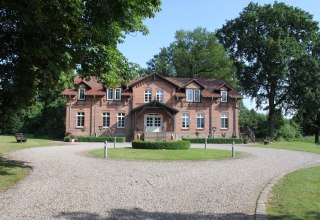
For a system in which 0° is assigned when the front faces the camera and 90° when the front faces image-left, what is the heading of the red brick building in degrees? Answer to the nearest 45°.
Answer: approximately 0°

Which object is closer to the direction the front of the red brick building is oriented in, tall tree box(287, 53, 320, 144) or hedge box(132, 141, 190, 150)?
the hedge

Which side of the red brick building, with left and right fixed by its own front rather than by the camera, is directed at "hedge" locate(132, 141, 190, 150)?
front

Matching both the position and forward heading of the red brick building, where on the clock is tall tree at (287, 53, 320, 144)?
The tall tree is roughly at 9 o'clock from the red brick building.

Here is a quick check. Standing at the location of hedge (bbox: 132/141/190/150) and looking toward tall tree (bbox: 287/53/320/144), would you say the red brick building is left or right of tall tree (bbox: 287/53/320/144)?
left

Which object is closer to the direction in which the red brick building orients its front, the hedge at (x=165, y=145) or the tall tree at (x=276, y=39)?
the hedge
